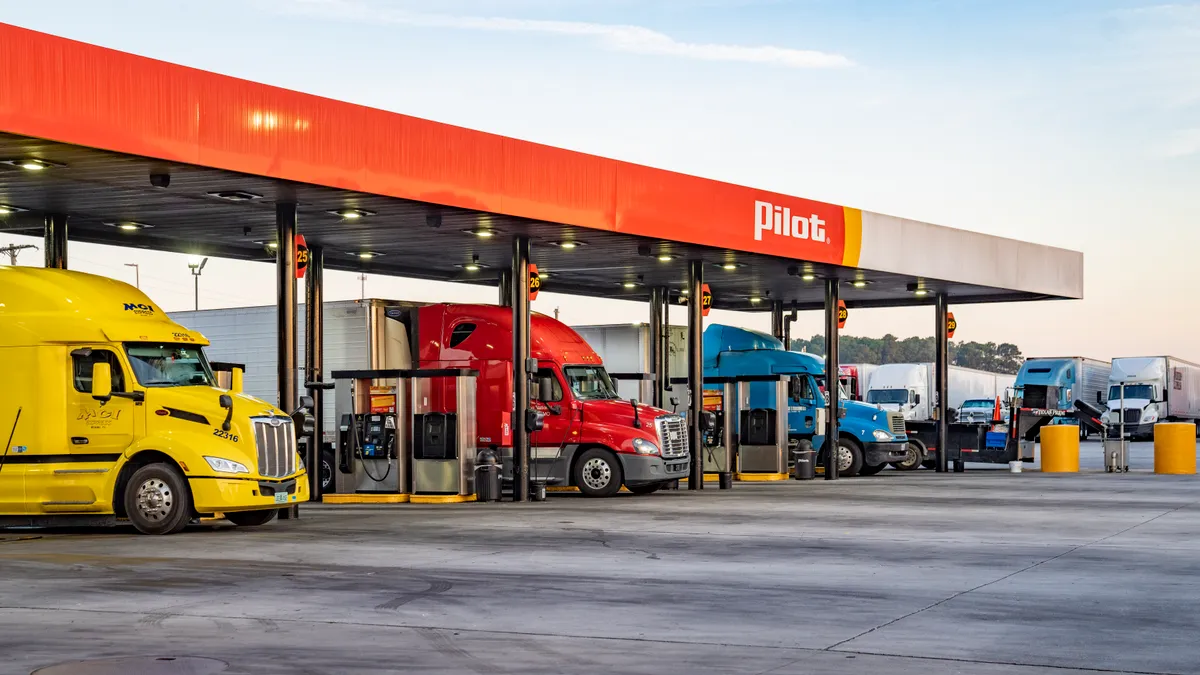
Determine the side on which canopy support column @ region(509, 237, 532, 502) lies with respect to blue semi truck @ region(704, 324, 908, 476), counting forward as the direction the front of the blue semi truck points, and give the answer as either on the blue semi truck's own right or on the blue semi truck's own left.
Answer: on the blue semi truck's own right

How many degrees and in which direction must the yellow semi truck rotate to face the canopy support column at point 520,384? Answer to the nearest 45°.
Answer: approximately 90° to its left

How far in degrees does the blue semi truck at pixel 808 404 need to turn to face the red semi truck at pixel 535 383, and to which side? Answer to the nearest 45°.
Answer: approximately 90° to its right

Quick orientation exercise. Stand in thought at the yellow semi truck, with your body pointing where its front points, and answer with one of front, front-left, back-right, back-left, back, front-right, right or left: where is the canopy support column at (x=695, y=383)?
left

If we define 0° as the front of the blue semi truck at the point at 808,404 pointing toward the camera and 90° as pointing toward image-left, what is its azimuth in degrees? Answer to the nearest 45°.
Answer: approximately 315°

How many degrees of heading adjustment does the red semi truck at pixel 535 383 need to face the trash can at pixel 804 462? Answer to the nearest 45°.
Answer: approximately 90° to its left

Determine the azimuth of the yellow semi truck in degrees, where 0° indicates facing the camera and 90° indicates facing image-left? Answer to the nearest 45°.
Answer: approximately 315°

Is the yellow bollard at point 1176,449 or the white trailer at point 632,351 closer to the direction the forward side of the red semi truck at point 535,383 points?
the yellow bollard

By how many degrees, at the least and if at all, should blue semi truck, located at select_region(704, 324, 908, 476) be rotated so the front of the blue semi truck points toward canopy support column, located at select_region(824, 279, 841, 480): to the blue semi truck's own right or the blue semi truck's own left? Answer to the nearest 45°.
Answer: approximately 45° to the blue semi truck's own right

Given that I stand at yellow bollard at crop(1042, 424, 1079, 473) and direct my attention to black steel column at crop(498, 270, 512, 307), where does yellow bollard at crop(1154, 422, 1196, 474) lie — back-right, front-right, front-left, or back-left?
back-left

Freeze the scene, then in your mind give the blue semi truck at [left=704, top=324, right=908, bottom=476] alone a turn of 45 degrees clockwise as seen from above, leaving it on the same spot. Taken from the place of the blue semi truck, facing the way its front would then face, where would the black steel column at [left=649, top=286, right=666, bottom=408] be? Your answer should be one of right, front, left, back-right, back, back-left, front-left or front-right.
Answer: right
